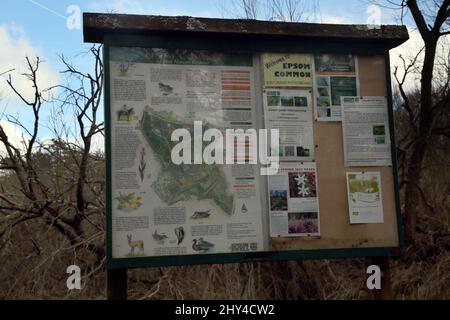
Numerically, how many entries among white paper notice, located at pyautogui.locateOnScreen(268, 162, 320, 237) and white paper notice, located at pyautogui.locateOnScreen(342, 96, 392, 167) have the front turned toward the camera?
2

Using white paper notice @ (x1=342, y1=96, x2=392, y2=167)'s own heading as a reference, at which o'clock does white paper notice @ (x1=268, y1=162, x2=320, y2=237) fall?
white paper notice @ (x1=268, y1=162, x2=320, y2=237) is roughly at 2 o'clock from white paper notice @ (x1=342, y1=96, x2=392, y2=167).

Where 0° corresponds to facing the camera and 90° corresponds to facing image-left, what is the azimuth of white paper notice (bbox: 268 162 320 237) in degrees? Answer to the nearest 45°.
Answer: approximately 0°

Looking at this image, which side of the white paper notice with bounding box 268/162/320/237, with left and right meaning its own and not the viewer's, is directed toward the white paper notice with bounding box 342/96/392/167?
left

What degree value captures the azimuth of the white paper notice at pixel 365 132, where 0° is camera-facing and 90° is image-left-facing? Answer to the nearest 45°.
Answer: approximately 0°
